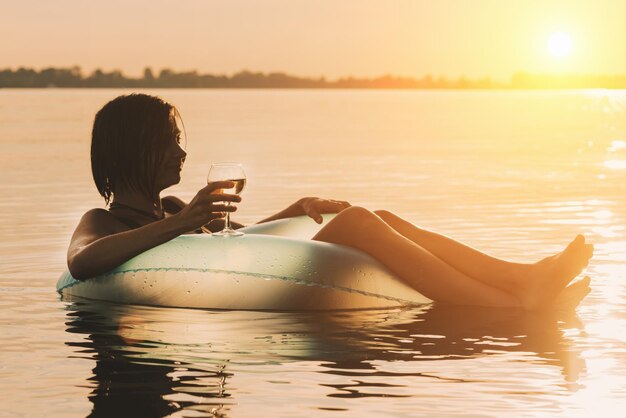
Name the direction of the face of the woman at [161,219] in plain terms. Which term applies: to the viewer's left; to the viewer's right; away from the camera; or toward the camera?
to the viewer's right

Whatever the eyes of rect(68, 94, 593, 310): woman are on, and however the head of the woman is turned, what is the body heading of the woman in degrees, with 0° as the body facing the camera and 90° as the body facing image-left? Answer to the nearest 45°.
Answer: approximately 270°
